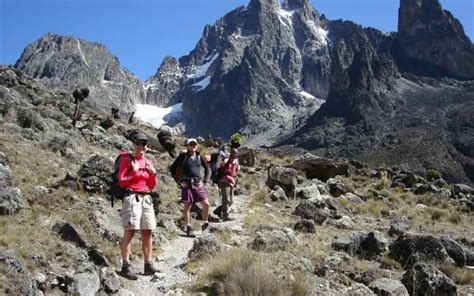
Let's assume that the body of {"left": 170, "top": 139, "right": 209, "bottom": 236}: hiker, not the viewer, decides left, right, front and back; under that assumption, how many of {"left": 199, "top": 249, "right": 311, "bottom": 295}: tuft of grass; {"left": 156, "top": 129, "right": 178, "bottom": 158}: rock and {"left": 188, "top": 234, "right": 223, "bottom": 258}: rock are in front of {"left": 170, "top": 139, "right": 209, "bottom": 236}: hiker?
2

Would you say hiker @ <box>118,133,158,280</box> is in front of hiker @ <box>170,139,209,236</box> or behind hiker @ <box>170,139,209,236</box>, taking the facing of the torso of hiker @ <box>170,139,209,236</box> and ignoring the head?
in front

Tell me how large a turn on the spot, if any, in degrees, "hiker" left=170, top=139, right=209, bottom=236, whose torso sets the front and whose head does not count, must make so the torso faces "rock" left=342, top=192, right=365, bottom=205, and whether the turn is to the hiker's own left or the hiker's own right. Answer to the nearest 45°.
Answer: approximately 135° to the hiker's own left

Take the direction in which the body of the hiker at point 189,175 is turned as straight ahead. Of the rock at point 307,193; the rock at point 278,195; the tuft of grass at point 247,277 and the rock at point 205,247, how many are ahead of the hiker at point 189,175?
2

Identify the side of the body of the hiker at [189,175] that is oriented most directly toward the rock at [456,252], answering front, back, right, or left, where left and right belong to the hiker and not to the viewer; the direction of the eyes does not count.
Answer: left

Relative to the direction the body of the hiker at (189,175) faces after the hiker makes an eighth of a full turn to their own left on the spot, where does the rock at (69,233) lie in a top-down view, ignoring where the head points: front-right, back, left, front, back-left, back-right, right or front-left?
right

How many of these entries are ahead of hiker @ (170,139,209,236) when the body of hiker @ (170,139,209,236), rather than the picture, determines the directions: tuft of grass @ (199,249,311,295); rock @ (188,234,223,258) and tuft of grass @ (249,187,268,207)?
2

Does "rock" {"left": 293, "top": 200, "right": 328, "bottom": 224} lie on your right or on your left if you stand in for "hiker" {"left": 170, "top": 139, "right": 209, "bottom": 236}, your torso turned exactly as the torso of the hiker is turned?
on your left

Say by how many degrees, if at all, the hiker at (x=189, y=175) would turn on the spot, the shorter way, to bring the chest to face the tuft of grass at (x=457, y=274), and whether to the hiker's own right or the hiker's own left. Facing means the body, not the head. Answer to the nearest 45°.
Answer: approximately 45° to the hiker's own left

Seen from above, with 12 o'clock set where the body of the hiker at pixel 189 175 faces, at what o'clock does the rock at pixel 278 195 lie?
The rock is roughly at 7 o'clock from the hiker.

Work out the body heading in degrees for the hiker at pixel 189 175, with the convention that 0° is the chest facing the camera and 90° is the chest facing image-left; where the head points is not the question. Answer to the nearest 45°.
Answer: approximately 0°

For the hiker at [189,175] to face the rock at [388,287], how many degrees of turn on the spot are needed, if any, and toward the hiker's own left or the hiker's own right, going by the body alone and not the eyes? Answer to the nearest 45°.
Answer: approximately 45° to the hiker's own left

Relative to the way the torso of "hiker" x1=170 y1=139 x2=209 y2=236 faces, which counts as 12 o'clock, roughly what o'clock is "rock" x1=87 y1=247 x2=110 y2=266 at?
The rock is roughly at 1 o'clock from the hiker.

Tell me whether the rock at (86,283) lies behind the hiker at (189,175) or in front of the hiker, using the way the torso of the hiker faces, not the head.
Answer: in front

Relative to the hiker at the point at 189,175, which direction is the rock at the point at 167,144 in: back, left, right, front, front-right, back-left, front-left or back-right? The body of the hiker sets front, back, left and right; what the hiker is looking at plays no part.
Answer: back

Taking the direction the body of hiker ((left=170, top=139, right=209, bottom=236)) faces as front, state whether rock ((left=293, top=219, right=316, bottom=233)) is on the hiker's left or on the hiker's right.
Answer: on the hiker's left
